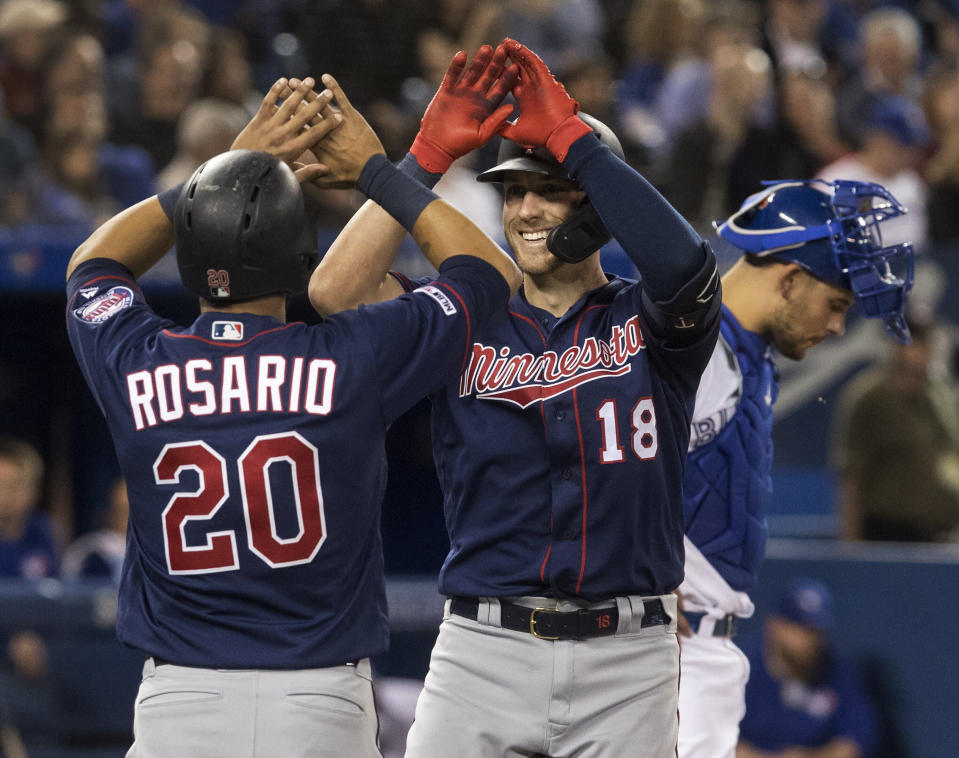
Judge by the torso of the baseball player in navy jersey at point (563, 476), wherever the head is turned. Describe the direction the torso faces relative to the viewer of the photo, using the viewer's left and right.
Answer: facing the viewer

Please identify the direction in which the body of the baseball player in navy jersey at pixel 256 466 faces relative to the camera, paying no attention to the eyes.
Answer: away from the camera

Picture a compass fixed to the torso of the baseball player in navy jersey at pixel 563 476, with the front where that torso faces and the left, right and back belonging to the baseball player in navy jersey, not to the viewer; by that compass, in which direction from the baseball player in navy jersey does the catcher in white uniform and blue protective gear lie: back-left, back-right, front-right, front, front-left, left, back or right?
back-left

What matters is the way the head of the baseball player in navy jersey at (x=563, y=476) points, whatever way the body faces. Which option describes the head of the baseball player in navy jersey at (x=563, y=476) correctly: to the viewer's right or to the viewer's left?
to the viewer's left

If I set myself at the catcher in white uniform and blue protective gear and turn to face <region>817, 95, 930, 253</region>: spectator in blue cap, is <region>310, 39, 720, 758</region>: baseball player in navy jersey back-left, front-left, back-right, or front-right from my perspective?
back-left

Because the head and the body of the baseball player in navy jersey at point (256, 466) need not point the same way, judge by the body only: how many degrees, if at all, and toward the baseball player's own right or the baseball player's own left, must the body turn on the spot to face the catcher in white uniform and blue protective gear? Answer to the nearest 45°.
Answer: approximately 45° to the baseball player's own right

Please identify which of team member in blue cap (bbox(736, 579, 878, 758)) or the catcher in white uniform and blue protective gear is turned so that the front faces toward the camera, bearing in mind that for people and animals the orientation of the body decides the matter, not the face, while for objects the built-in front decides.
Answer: the team member in blue cap

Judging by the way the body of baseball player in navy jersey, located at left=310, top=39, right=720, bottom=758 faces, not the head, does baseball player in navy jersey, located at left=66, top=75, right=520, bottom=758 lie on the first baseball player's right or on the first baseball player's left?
on the first baseball player's right

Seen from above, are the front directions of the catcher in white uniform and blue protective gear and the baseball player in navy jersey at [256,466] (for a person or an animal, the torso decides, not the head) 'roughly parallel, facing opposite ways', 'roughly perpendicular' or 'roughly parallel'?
roughly perpendicular

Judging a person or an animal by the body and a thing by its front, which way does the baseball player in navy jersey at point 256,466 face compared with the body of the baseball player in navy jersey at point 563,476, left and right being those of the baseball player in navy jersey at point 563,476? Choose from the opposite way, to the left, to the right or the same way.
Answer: the opposite way

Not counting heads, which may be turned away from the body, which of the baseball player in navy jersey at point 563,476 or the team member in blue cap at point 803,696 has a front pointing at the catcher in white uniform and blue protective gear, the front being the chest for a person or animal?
the team member in blue cap

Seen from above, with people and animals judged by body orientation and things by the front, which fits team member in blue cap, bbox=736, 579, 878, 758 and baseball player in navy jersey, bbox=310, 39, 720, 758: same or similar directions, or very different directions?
same or similar directions

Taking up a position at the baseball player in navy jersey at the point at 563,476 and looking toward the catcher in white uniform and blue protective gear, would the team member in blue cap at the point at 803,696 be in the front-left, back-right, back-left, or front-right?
front-left

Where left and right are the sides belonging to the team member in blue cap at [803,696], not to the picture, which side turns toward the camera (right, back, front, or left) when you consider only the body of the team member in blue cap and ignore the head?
front
